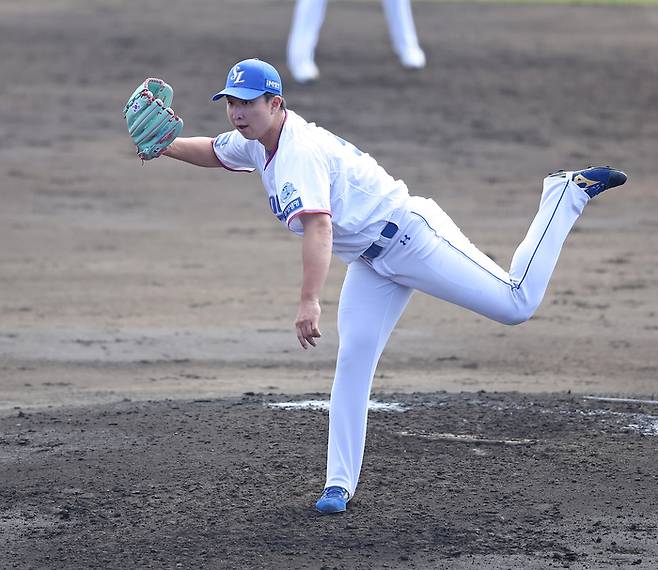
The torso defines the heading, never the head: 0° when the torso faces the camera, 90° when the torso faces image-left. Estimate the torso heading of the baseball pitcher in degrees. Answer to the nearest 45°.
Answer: approximately 45°
